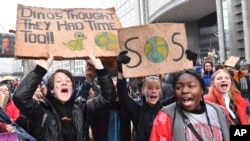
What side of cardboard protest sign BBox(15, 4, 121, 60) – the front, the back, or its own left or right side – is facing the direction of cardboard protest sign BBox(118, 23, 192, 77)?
left

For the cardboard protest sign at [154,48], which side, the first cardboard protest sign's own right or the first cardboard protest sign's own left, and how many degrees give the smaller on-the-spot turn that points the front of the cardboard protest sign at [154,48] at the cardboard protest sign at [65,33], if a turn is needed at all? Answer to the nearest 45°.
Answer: approximately 90° to the first cardboard protest sign's own right

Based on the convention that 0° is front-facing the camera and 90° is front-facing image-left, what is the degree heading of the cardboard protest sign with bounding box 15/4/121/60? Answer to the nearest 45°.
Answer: approximately 0°

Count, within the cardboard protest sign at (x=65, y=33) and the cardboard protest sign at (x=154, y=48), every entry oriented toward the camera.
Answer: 2
